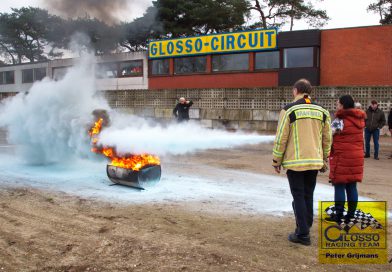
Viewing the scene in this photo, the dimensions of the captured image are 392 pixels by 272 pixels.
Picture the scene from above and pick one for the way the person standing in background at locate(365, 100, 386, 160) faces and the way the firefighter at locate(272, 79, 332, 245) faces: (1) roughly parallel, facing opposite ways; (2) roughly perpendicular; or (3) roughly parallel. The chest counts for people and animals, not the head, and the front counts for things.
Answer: roughly parallel, facing opposite ways

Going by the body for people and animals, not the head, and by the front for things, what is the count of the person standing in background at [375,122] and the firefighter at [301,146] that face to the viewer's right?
0

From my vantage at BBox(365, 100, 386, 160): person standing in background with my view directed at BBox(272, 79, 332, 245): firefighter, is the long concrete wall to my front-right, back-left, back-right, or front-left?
back-right

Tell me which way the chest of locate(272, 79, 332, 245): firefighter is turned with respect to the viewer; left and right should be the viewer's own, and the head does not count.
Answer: facing away from the viewer and to the left of the viewer

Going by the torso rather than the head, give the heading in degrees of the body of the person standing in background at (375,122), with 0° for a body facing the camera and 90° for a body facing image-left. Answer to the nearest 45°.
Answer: approximately 45°

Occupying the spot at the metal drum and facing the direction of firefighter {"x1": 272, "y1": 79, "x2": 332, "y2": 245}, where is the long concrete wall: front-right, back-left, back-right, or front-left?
back-left

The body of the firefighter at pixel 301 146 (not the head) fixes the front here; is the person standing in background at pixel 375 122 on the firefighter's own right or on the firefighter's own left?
on the firefighter's own right

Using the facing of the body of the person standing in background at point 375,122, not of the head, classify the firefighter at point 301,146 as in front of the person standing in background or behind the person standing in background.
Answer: in front

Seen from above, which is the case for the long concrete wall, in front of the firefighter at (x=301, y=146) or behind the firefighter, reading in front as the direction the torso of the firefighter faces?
in front

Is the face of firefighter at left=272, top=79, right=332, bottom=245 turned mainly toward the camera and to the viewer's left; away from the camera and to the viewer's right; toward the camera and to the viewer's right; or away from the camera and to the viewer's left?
away from the camera and to the viewer's left

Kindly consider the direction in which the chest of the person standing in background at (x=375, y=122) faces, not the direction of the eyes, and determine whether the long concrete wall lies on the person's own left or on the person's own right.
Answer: on the person's own right
